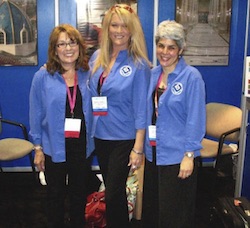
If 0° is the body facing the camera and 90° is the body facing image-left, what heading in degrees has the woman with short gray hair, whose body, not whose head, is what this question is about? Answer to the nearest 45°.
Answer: approximately 45°

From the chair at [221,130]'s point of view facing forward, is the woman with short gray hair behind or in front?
in front

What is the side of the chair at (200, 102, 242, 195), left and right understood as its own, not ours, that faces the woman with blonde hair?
front

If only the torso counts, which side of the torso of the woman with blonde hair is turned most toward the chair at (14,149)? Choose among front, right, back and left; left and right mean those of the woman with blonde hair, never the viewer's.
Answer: right

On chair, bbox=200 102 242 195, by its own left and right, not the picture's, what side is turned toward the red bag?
front

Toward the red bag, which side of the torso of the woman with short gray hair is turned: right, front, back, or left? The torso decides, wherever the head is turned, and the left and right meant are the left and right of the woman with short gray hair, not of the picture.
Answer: right

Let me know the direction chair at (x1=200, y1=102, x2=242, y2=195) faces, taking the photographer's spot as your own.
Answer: facing the viewer and to the left of the viewer
